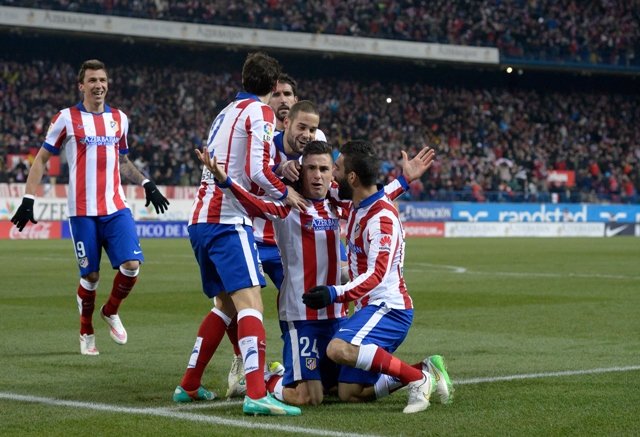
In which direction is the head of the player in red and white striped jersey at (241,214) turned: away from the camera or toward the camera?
away from the camera

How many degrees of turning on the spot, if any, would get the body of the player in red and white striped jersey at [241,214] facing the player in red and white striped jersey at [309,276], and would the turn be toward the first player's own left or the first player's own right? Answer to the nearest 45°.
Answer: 0° — they already face them

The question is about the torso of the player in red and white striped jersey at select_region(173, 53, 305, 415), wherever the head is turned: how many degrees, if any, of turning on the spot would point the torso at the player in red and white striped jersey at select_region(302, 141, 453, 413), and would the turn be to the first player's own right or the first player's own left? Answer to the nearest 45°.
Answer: approximately 45° to the first player's own right

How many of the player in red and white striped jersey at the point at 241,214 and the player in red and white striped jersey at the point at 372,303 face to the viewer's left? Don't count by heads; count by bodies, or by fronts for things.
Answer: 1

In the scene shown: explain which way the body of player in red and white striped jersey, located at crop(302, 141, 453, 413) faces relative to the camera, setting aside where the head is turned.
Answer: to the viewer's left

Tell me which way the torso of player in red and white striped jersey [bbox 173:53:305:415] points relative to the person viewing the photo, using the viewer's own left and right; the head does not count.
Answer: facing away from the viewer and to the right of the viewer

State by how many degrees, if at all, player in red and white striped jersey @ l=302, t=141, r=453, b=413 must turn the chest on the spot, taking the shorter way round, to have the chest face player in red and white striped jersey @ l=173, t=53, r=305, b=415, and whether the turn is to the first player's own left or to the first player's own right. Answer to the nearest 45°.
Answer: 0° — they already face them

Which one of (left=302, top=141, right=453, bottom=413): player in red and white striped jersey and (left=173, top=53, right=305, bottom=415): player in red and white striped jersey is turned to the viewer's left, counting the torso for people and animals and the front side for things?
(left=302, top=141, right=453, bottom=413): player in red and white striped jersey

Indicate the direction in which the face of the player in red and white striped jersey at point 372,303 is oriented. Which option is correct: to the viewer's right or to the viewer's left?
to the viewer's left

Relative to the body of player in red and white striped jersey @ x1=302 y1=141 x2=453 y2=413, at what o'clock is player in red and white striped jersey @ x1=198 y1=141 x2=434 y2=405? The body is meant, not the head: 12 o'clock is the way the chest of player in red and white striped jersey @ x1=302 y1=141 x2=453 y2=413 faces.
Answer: player in red and white striped jersey @ x1=198 y1=141 x2=434 y2=405 is roughly at 1 o'clock from player in red and white striped jersey @ x1=302 y1=141 x2=453 y2=413.
